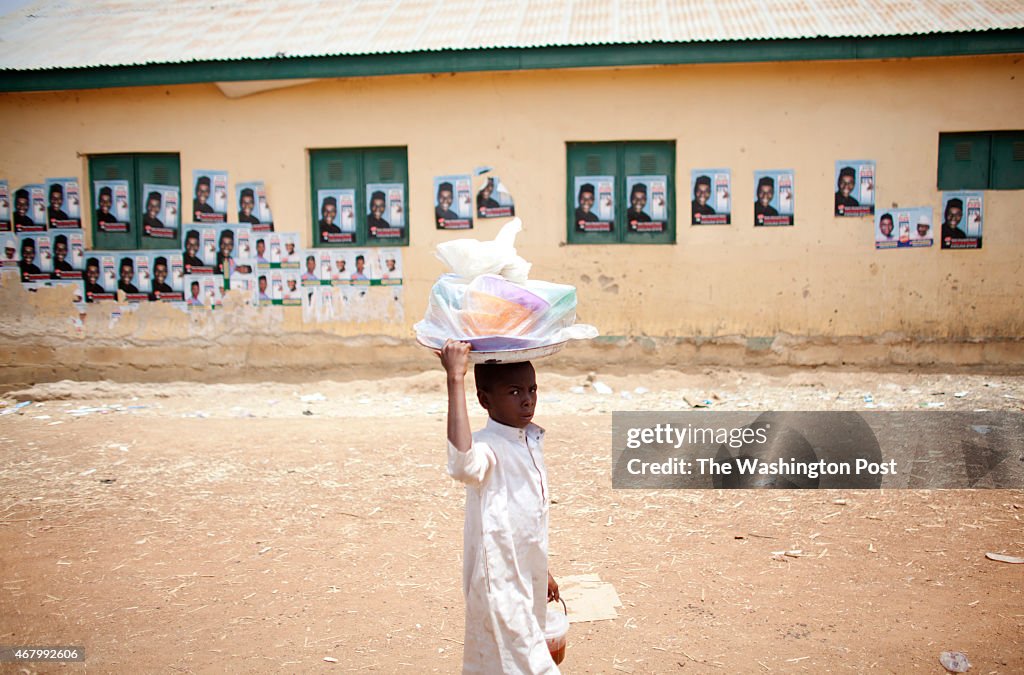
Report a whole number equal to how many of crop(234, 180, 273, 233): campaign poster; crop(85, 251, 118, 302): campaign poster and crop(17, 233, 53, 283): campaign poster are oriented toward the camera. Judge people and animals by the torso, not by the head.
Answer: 3

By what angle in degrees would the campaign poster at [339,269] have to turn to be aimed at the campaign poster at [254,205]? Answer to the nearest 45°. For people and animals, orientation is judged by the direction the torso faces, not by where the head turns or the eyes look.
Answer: approximately 90° to its right

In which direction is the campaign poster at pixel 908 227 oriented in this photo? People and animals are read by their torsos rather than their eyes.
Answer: toward the camera

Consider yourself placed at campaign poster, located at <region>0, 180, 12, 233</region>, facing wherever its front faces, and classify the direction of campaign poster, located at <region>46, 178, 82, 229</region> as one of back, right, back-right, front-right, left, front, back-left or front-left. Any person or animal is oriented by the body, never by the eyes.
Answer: front-left

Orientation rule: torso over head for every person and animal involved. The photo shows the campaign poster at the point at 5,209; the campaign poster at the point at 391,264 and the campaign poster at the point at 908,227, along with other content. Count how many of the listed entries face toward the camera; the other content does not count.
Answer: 3

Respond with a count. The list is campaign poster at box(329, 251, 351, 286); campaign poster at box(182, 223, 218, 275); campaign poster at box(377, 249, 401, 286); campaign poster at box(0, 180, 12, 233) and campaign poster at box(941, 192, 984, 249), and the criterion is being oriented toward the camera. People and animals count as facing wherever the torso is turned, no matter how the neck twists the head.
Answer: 5

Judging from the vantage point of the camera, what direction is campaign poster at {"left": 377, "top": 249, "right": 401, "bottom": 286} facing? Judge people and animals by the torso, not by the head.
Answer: facing the viewer

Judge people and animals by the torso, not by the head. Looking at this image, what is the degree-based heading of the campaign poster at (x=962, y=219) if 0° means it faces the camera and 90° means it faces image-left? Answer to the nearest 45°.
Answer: approximately 0°

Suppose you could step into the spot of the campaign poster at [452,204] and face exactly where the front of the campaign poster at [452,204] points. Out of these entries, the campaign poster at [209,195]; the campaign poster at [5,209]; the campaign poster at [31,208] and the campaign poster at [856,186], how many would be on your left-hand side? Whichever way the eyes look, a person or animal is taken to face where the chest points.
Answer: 1

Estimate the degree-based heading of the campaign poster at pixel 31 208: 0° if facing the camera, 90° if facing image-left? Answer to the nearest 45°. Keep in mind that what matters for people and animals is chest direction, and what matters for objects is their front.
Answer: approximately 0°

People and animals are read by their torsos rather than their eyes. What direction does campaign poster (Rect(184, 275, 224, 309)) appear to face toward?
toward the camera

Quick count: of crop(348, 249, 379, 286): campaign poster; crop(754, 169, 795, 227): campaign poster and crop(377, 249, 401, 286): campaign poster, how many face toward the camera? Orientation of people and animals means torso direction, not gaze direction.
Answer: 3

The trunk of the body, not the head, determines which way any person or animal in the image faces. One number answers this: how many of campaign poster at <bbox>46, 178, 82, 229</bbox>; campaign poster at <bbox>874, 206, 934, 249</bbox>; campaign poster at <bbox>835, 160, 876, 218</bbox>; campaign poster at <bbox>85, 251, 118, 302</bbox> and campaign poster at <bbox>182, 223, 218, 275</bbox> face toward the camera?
5

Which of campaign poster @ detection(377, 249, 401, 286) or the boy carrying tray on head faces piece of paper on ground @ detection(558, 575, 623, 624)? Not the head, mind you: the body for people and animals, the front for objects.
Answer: the campaign poster

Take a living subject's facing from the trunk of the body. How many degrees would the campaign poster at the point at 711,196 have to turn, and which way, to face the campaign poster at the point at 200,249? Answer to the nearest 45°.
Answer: approximately 90° to its right

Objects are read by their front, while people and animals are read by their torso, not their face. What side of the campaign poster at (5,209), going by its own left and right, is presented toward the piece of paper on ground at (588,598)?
front
